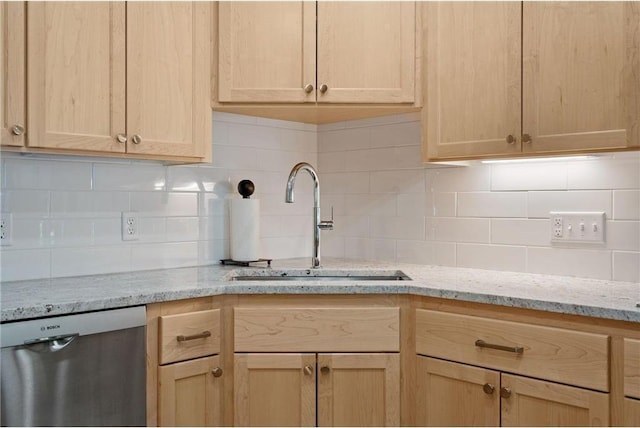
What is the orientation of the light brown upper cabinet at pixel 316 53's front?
toward the camera

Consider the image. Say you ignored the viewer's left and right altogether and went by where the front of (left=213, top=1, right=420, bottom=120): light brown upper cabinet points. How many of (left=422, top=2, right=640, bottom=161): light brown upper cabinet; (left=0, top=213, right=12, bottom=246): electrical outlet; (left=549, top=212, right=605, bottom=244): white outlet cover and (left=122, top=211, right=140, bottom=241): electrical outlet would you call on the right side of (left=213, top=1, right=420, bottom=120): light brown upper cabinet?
2

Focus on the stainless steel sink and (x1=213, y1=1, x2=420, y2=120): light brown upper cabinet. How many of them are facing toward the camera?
2

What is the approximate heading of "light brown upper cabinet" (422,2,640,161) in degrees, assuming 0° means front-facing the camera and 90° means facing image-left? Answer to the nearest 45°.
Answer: approximately 45°

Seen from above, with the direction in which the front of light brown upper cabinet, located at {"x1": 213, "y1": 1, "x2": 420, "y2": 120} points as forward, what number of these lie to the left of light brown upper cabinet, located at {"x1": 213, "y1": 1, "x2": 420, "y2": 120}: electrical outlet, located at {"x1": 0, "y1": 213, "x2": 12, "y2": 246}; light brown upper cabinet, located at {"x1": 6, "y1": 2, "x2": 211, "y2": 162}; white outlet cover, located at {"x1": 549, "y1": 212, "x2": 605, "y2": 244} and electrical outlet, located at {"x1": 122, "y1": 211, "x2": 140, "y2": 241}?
1

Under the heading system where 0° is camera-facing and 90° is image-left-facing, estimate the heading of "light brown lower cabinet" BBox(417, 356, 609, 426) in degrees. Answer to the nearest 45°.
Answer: approximately 45°

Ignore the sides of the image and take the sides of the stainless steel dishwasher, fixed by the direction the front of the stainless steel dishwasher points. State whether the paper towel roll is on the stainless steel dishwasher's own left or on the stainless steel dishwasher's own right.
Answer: on the stainless steel dishwasher's own left

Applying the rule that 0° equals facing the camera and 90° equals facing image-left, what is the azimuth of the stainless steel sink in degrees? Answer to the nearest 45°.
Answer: approximately 0°

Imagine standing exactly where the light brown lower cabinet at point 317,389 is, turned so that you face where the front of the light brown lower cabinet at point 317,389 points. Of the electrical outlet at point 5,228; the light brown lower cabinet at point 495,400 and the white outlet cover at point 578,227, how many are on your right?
1

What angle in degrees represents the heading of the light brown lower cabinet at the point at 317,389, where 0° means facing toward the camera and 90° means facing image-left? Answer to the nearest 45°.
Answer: approximately 0°
